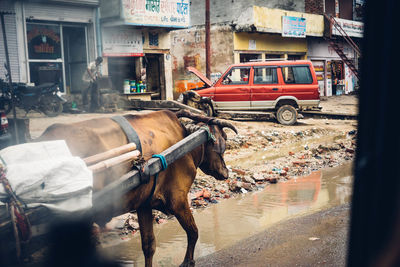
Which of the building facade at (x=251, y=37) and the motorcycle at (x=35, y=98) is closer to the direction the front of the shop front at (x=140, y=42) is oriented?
the motorcycle

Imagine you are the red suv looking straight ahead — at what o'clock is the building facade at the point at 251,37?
The building facade is roughly at 3 o'clock from the red suv.

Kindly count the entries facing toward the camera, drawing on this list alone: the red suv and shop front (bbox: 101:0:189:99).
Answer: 1

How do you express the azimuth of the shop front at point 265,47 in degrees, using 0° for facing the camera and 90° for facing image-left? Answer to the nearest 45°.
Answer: approximately 315°

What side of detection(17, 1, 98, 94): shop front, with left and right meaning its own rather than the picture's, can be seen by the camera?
front

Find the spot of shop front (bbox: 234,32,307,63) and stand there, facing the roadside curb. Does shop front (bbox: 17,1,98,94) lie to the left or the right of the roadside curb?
right

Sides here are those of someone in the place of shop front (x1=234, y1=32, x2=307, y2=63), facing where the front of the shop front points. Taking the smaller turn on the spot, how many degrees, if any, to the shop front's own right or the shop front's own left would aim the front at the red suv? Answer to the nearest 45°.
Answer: approximately 45° to the shop front's own right

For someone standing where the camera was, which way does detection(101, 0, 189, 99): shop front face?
facing the viewer

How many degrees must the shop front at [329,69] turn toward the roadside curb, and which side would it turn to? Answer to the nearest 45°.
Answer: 0° — it already faces it

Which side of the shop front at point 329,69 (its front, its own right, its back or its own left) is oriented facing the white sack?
front

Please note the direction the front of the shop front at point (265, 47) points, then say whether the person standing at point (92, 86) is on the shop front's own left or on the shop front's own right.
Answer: on the shop front's own right

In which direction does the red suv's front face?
to the viewer's left

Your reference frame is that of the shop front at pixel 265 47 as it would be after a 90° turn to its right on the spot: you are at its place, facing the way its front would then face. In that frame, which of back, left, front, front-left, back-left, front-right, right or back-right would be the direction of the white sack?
front-left

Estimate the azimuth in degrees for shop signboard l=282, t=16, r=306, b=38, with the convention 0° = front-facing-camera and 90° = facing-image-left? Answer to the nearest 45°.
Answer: approximately 315°

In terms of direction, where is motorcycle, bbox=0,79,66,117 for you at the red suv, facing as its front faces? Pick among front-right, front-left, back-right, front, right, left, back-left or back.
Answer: front-left

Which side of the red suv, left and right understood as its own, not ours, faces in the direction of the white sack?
left
